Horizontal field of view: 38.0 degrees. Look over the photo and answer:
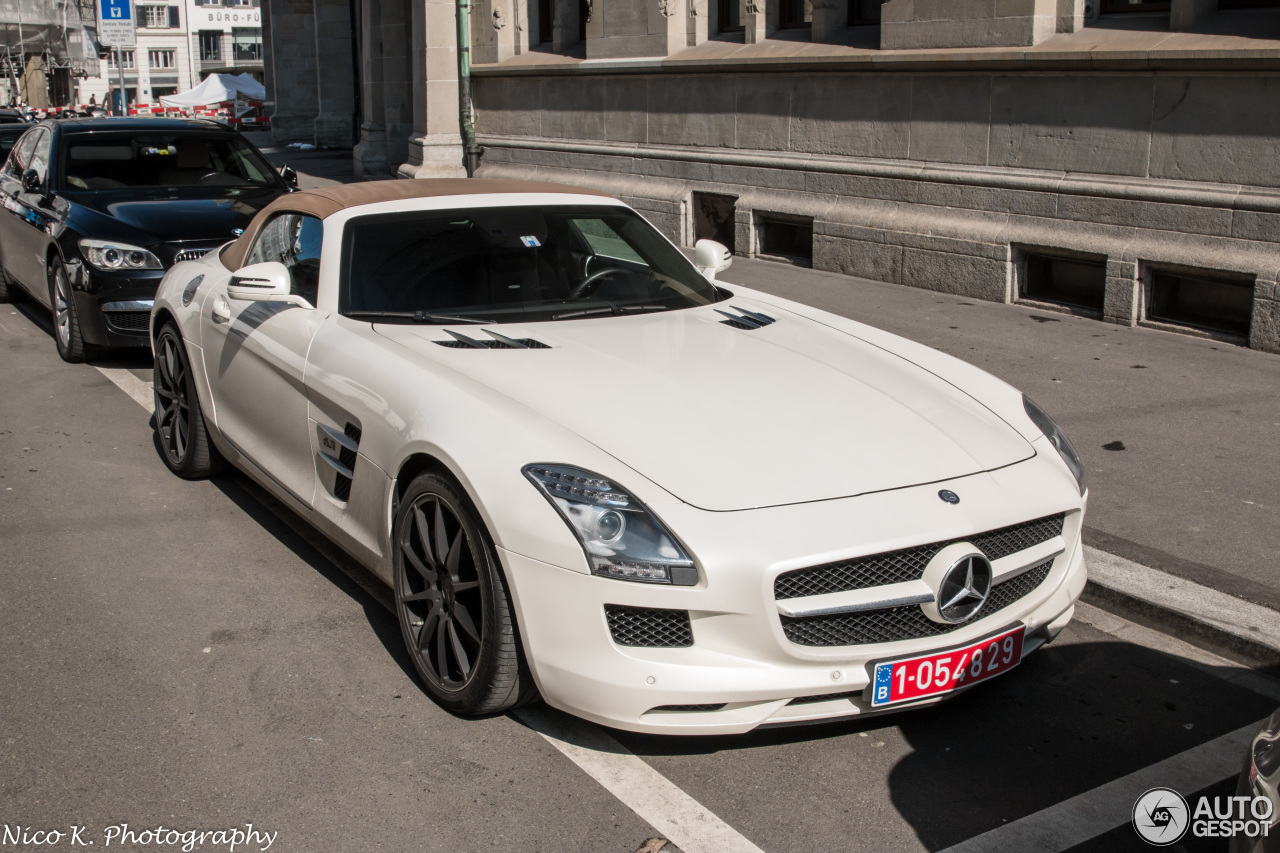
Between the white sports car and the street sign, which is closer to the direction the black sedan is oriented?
the white sports car

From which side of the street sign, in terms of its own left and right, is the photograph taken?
front

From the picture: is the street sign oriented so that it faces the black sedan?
yes

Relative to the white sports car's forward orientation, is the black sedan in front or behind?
behind

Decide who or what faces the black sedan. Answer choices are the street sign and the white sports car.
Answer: the street sign

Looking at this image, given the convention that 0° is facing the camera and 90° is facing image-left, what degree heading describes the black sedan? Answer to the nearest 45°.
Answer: approximately 315°

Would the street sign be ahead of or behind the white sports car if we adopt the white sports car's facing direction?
behind

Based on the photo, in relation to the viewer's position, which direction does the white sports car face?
facing the viewer and to the right of the viewer
